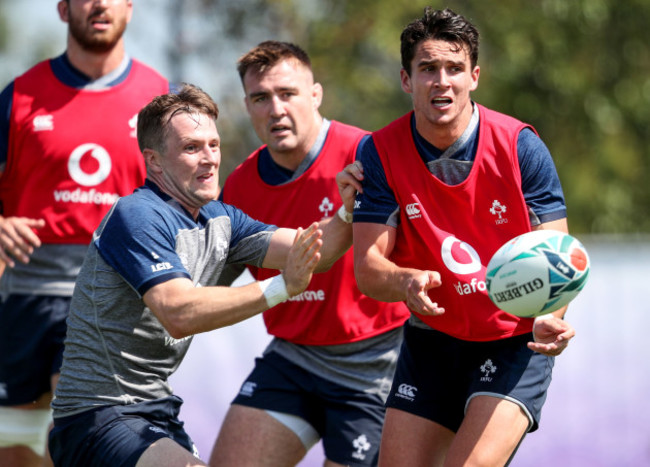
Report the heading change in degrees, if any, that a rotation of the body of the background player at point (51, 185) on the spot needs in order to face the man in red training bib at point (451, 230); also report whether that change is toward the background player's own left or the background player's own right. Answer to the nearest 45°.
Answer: approximately 45° to the background player's own left

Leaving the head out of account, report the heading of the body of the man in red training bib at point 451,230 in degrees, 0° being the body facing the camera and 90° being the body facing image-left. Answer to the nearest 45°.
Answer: approximately 0°

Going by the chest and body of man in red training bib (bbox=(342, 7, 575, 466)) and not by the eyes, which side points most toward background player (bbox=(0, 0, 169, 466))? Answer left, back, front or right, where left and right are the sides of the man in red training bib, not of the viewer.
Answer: right

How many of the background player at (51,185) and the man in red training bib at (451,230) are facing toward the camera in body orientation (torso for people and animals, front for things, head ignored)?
2

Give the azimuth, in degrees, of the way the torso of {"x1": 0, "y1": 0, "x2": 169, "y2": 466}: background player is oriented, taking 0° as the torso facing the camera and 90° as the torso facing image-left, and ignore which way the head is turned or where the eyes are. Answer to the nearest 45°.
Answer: approximately 0°

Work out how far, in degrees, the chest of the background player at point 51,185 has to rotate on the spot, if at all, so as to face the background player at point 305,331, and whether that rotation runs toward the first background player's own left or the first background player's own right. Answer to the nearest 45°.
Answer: approximately 45° to the first background player's own left

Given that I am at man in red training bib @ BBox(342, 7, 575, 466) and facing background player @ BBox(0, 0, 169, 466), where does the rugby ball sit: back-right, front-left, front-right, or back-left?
back-left
